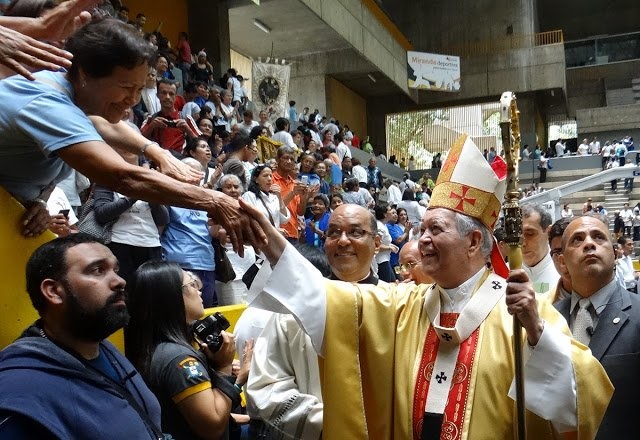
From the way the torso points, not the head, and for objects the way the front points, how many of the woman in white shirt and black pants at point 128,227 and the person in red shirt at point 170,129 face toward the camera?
2

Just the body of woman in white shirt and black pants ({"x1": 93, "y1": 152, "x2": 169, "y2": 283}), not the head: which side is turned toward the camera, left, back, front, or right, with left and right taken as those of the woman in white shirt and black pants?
front

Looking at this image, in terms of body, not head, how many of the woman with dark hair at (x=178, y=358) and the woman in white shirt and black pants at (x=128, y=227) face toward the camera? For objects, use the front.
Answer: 1

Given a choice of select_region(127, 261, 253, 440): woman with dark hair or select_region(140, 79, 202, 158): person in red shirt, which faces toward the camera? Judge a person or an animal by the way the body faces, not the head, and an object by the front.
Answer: the person in red shirt

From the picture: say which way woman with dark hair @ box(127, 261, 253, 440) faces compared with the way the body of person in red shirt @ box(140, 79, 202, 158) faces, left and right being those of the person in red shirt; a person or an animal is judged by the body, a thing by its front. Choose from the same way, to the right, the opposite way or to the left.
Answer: to the left

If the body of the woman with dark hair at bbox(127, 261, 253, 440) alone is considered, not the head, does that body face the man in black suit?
yes

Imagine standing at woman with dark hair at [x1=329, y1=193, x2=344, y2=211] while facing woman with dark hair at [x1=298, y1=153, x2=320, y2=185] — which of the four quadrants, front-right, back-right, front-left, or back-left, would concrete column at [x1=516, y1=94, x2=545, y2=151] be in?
front-right

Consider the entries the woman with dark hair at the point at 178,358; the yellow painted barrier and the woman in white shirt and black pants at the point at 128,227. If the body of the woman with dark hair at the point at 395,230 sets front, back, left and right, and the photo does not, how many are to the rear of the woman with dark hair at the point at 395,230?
0

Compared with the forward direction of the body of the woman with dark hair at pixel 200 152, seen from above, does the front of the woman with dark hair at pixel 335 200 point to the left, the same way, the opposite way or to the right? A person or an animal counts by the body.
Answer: the same way

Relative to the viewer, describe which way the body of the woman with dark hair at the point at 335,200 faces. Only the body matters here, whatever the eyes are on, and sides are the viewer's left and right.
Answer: facing the viewer and to the right of the viewer

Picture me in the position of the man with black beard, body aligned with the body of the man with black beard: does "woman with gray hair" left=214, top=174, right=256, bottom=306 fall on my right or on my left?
on my left

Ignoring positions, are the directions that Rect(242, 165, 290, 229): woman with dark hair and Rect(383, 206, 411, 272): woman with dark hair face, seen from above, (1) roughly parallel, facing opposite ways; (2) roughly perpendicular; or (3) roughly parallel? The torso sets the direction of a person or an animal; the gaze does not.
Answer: roughly parallel

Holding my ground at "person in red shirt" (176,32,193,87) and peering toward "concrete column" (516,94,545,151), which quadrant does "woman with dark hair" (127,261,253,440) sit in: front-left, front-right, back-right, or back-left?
back-right

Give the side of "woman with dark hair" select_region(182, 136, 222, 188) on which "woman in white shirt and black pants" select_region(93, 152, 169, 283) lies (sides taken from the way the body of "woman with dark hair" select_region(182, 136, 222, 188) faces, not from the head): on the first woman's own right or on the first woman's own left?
on the first woman's own right

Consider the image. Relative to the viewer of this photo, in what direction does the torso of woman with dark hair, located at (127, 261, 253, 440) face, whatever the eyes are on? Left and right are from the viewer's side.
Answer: facing to the right of the viewer

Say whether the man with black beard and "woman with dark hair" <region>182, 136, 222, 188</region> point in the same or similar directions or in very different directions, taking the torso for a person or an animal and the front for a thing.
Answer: same or similar directions

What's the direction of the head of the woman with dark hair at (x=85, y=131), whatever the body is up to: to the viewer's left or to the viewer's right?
to the viewer's right

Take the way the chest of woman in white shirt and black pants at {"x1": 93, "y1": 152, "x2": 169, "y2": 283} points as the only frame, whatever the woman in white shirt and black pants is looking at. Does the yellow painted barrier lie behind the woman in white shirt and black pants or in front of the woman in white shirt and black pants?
in front

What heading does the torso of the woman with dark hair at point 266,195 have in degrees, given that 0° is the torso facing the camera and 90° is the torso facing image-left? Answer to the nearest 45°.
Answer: approximately 315°
